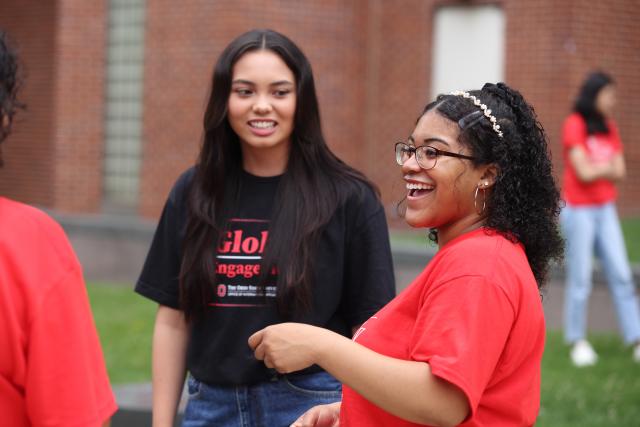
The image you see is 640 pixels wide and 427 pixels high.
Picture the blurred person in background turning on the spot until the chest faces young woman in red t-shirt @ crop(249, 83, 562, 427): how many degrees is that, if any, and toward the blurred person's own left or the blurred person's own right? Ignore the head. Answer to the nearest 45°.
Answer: approximately 45° to the blurred person's own right

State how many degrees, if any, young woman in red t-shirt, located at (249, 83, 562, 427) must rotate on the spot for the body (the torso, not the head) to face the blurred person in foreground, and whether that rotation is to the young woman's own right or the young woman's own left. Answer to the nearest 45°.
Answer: approximately 45° to the young woman's own left

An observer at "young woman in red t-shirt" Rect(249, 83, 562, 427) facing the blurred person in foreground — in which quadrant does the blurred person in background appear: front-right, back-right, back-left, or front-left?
back-right

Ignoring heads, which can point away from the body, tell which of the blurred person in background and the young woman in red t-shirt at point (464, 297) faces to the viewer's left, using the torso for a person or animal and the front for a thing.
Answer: the young woman in red t-shirt

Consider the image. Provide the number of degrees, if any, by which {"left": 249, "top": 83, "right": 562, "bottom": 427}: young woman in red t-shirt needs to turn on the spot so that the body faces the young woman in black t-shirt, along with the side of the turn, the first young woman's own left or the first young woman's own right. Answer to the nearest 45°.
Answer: approximately 45° to the first young woman's own right

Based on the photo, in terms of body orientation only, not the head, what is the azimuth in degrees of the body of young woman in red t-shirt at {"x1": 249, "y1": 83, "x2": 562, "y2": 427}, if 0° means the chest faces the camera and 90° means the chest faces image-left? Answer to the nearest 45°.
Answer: approximately 90°

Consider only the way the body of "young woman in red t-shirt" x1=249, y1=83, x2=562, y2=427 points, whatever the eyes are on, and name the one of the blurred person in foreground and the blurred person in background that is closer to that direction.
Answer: the blurred person in foreground
